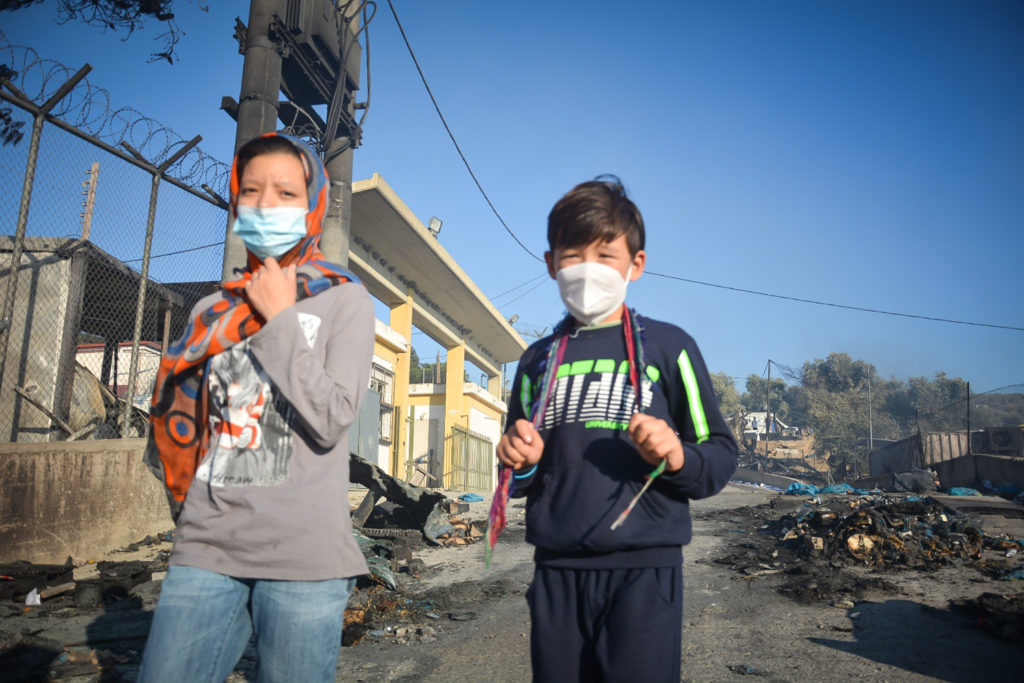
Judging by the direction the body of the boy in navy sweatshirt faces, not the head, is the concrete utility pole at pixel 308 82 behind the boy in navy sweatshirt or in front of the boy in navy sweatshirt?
behind

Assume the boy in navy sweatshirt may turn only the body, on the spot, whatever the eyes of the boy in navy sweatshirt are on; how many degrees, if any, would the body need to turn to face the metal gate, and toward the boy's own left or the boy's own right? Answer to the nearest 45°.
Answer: approximately 180°

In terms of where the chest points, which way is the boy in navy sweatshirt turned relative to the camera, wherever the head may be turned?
toward the camera

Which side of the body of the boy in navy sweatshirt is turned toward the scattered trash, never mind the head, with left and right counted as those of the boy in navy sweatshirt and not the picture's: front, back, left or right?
back
